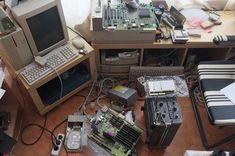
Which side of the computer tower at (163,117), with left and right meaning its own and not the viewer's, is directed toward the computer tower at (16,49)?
right

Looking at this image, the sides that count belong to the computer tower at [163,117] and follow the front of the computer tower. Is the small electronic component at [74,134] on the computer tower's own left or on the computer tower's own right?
on the computer tower's own right

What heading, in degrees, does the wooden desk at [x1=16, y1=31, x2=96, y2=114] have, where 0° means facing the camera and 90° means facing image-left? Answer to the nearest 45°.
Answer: approximately 315°

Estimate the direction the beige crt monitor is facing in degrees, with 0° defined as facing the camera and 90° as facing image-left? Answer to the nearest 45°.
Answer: approximately 315°

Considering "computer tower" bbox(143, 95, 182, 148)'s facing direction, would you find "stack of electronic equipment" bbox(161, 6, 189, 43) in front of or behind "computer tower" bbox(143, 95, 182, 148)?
behind

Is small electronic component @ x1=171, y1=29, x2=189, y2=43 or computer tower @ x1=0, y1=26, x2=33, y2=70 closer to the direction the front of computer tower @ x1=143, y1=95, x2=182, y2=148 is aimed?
the computer tower

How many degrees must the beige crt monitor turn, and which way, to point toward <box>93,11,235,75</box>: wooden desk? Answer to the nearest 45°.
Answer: approximately 45° to its left

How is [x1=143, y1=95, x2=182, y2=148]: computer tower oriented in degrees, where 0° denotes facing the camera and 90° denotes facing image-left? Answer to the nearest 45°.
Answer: approximately 0°
